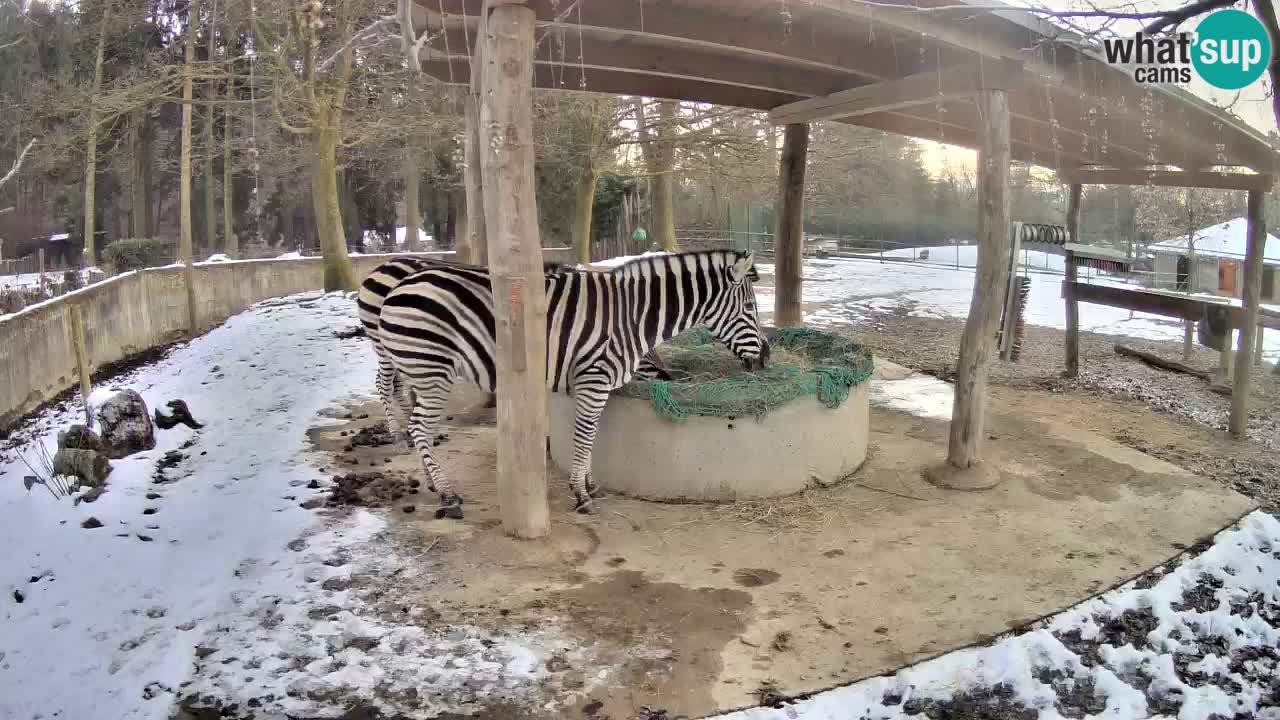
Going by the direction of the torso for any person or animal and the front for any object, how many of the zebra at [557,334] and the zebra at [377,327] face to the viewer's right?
2

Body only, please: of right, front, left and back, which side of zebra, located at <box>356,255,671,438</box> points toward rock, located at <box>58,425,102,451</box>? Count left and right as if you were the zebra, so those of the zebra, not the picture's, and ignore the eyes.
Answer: back

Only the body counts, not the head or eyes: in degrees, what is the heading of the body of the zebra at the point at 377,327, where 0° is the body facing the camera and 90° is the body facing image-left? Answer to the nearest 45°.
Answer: approximately 270°

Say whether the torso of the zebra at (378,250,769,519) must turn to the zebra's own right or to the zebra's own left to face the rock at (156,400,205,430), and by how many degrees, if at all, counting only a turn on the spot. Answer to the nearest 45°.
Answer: approximately 135° to the zebra's own left

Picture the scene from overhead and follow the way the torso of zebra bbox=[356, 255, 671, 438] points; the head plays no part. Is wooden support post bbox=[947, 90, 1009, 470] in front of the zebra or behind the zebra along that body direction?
in front

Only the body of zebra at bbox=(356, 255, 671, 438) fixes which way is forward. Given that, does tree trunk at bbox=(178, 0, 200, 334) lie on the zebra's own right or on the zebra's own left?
on the zebra's own left

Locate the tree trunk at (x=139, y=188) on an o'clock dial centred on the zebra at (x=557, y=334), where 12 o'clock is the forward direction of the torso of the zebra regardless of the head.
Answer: The tree trunk is roughly at 8 o'clock from the zebra.

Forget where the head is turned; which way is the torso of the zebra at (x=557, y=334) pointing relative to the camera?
to the viewer's right

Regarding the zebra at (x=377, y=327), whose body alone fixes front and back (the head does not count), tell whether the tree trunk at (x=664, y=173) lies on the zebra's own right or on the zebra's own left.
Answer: on the zebra's own left

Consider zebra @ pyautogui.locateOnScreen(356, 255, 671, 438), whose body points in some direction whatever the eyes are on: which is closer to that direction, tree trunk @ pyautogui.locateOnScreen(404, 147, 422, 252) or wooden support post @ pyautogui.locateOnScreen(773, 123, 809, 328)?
the wooden support post

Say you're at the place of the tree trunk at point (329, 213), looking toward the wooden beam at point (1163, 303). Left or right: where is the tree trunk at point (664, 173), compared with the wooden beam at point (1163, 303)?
left
